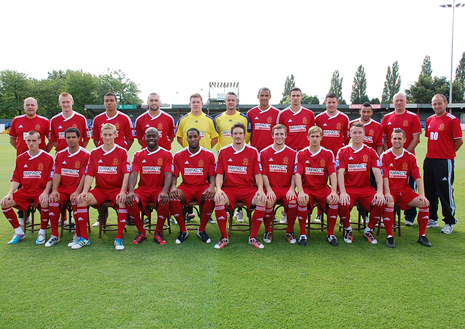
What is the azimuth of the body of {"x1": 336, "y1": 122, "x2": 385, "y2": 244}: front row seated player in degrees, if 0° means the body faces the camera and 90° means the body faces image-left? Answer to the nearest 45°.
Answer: approximately 0°

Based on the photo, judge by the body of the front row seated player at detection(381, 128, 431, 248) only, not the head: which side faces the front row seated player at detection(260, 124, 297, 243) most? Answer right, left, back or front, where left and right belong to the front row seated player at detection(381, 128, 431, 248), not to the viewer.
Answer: right

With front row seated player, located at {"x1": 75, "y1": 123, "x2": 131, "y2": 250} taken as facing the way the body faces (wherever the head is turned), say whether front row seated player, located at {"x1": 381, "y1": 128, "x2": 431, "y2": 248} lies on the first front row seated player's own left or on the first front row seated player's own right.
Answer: on the first front row seated player's own left

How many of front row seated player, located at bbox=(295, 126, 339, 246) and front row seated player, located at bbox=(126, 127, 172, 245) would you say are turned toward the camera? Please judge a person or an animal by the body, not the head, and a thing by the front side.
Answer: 2

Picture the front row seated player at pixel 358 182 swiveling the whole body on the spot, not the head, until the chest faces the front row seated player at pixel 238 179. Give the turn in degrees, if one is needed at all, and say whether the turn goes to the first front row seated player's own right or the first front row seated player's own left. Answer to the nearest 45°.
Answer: approximately 90° to the first front row seated player's own right

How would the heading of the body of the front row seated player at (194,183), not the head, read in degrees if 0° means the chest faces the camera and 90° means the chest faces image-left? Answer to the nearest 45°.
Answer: approximately 0°

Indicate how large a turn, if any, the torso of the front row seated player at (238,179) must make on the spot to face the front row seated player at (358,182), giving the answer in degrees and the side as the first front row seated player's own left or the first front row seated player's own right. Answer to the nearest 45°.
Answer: approximately 90° to the first front row seated player's own left
